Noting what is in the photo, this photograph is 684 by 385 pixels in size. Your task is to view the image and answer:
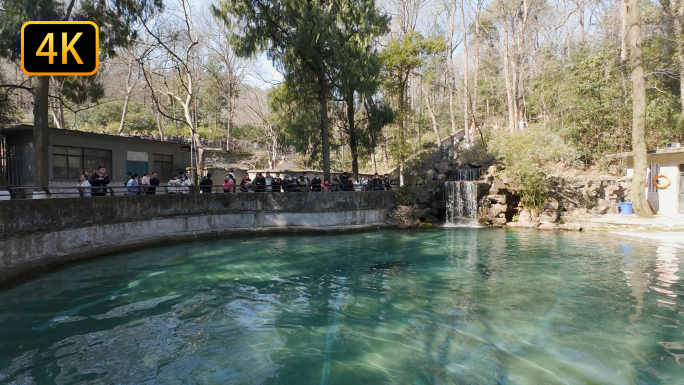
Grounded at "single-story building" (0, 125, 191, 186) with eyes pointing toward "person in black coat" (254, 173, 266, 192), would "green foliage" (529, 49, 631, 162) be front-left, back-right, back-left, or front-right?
front-left

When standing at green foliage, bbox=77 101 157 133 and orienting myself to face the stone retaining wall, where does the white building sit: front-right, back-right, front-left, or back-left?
front-left

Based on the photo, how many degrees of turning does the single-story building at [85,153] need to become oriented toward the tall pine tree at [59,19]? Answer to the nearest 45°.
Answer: approximately 45° to its right

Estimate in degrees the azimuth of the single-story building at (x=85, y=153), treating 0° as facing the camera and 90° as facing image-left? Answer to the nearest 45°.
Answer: approximately 315°

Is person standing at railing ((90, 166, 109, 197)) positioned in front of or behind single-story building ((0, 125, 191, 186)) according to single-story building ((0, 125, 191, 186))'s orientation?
in front

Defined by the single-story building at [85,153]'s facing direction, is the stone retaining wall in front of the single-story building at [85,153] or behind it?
in front

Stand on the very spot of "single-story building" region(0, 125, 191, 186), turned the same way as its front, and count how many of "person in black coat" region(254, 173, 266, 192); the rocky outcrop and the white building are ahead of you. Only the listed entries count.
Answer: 3
